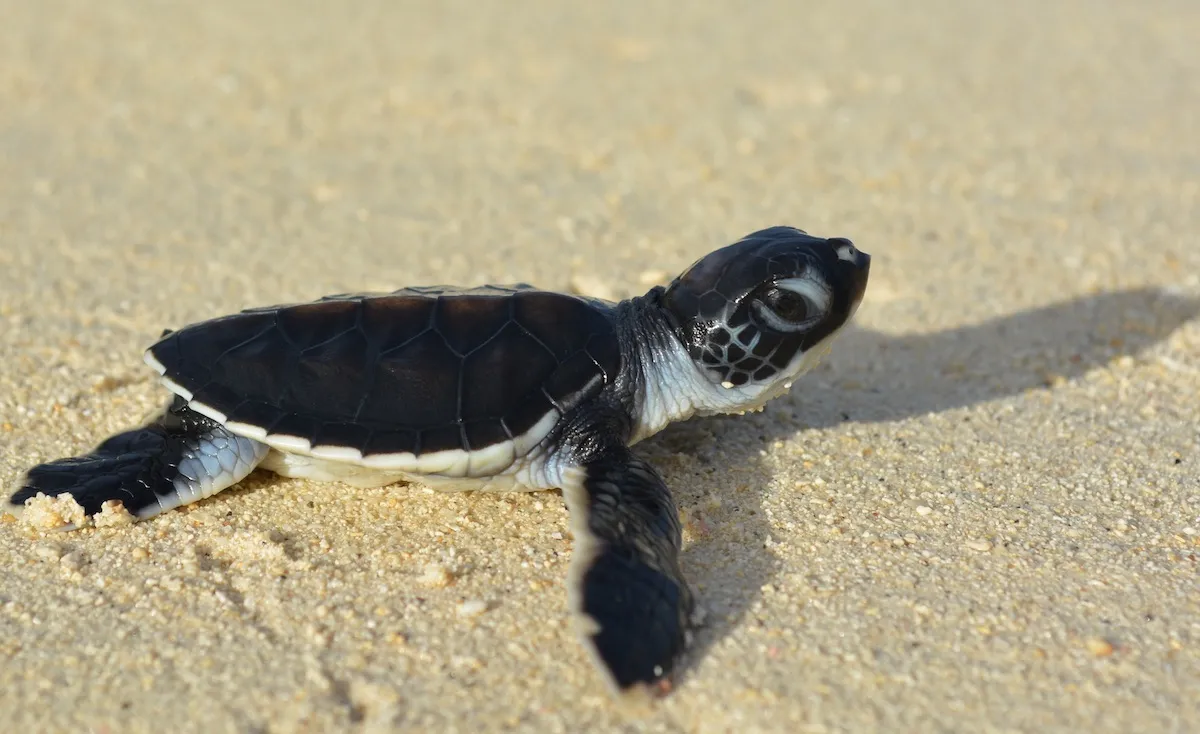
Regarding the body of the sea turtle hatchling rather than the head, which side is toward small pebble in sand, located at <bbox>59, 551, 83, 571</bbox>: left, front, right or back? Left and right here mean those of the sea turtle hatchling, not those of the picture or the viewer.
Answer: back

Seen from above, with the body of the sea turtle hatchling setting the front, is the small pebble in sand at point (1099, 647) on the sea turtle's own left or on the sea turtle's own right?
on the sea turtle's own right

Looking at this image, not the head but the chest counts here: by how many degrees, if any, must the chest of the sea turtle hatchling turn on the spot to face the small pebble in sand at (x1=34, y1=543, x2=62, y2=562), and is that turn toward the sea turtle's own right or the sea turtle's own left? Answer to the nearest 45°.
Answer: approximately 180°

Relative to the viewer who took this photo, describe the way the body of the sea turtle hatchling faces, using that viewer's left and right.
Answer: facing to the right of the viewer
